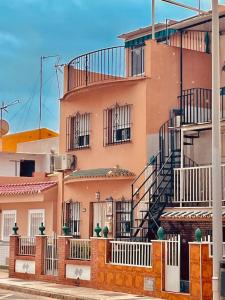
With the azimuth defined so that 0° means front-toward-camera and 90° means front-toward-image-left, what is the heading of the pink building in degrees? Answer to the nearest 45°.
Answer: approximately 45°

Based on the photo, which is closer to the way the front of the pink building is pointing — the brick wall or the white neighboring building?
the brick wall

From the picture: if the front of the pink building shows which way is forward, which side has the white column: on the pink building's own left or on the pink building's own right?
on the pink building's own left

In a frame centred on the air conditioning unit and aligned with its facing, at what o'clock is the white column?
The white column is roughly at 10 o'clock from the air conditioning unit.

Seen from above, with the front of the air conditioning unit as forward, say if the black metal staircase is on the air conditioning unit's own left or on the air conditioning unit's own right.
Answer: on the air conditioning unit's own left

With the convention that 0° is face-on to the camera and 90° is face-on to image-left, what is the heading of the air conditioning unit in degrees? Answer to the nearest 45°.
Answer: approximately 45°
